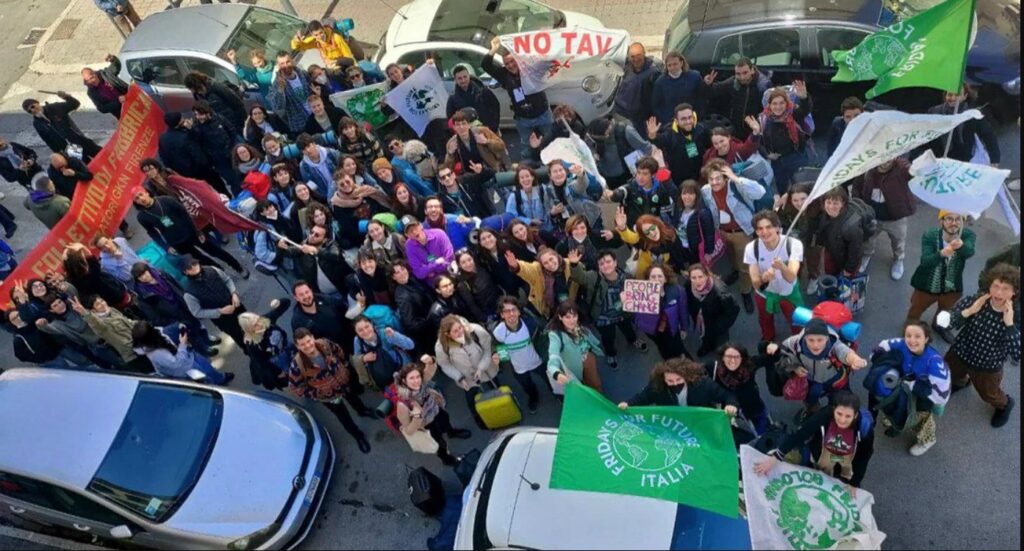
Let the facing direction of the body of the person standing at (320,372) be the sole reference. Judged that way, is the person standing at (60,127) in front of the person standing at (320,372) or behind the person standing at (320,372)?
behind

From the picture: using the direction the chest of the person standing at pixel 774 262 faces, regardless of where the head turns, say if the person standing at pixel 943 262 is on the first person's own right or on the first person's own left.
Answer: on the first person's own left

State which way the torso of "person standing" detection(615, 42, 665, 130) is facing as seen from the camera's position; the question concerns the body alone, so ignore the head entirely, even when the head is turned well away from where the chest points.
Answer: toward the camera

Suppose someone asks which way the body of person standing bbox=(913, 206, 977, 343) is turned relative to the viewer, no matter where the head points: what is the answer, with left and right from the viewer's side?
facing the viewer

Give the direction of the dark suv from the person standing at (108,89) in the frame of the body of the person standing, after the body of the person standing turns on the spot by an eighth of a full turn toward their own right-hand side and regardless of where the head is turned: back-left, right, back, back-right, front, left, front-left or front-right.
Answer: left

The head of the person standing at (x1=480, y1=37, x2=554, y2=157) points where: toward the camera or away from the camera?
toward the camera

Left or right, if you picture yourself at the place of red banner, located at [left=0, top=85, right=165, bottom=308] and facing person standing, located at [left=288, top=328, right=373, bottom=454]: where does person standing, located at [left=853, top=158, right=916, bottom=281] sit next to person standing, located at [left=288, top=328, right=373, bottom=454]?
left

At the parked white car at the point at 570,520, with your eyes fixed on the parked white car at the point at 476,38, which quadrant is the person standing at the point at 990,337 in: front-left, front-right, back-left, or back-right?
front-right

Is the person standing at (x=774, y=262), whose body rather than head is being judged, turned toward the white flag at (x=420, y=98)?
no

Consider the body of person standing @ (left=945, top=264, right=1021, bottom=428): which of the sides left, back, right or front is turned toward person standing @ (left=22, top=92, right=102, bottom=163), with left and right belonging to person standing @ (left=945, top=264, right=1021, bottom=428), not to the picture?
right

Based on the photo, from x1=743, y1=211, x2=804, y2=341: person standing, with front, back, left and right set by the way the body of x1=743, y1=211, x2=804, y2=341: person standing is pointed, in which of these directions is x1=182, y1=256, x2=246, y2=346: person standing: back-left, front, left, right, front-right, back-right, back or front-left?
right

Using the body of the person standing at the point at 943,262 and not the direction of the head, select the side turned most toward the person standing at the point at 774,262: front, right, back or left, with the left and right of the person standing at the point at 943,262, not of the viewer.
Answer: right

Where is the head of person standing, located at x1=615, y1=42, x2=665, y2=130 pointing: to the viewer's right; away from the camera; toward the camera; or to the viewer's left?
toward the camera

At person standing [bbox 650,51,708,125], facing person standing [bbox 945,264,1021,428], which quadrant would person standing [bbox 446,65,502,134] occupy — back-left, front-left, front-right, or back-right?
back-right

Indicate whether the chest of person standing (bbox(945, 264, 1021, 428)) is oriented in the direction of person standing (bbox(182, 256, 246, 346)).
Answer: no

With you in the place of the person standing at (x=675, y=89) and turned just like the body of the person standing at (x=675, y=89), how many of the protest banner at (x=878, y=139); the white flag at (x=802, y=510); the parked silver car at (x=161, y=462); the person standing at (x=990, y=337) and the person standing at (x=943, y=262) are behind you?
0

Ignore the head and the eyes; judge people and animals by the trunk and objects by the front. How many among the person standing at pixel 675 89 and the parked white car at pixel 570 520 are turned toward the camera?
1

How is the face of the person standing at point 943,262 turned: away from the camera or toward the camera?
toward the camera

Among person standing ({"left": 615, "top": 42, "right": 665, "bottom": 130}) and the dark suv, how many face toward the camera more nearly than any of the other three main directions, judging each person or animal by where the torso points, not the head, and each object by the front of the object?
1
